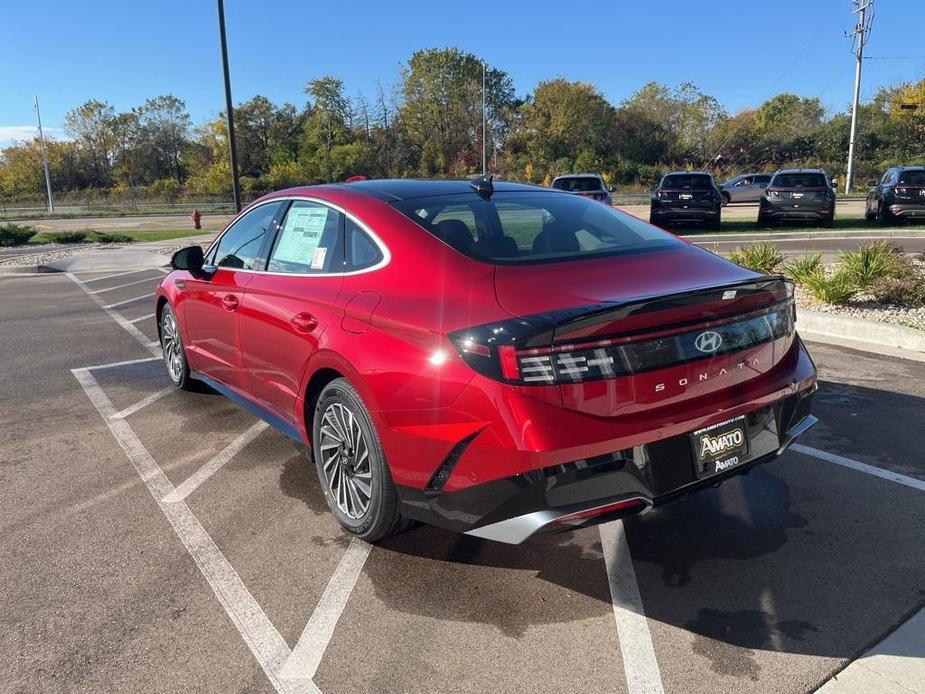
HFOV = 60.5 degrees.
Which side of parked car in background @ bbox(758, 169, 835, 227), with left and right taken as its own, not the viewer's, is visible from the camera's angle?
back

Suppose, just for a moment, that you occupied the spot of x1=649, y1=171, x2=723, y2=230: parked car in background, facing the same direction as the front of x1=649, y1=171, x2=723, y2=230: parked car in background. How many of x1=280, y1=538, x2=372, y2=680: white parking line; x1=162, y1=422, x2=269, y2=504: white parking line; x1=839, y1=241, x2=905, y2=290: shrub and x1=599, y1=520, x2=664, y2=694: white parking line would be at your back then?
4

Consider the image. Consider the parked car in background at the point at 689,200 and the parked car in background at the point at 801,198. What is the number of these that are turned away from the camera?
2

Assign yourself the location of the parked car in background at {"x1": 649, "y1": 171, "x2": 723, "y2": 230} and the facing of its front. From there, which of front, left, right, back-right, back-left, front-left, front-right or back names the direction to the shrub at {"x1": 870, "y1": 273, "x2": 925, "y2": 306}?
back

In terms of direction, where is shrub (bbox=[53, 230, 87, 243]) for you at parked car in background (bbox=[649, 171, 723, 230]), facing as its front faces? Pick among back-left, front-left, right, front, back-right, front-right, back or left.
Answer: left

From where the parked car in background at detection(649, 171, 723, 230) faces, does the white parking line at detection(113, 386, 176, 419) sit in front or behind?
behind

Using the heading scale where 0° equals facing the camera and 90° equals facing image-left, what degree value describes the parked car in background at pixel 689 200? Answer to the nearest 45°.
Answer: approximately 180°

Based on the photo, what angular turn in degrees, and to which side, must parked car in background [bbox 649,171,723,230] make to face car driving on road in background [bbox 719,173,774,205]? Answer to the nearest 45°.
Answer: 0° — it already faces it

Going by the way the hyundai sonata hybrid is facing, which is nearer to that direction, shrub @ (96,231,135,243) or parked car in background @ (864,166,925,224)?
the shrub

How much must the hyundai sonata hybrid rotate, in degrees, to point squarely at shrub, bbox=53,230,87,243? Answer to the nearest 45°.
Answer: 0° — it already faces it

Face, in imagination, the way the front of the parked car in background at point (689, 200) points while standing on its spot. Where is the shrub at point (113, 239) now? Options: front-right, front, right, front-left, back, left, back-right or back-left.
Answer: left

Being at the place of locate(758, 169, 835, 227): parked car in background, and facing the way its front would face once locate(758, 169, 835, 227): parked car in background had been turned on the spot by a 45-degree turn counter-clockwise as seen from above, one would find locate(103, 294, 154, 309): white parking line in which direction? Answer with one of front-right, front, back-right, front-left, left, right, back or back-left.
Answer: left

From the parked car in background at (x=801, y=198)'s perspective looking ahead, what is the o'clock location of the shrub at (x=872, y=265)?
The shrub is roughly at 6 o'clock from the parked car in background.

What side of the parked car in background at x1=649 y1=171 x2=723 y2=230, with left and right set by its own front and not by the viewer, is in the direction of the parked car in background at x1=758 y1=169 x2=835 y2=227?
right

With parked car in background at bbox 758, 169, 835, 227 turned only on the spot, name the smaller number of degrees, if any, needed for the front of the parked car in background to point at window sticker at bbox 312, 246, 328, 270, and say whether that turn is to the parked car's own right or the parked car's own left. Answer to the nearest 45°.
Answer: approximately 180°

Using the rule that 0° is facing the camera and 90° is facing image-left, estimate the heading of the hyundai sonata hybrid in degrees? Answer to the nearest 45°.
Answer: approximately 135°

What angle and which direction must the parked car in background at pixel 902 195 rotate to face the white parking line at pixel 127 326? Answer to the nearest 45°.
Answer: approximately 90° to its left
